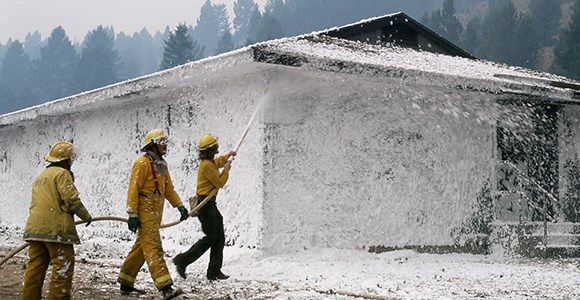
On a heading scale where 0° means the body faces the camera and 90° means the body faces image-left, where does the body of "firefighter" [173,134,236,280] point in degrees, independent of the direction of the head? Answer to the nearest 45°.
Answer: approximately 270°

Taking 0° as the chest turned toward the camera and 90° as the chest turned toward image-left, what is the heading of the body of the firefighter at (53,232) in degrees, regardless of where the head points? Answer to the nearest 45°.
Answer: approximately 225°

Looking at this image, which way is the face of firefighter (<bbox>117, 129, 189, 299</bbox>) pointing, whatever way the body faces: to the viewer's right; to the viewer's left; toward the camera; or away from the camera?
to the viewer's right

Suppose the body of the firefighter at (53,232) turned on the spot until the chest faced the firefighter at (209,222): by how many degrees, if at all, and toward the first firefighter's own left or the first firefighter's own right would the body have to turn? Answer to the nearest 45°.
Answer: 0° — they already face them

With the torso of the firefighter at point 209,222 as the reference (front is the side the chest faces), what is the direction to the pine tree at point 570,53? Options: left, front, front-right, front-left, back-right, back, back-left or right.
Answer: front-left

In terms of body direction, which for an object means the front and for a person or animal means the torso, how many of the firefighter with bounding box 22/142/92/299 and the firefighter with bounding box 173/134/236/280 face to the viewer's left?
0

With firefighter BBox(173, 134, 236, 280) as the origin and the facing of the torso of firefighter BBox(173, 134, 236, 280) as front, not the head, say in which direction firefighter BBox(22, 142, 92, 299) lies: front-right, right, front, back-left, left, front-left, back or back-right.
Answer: back-right

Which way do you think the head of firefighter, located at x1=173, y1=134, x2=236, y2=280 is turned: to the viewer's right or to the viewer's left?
to the viewer's right

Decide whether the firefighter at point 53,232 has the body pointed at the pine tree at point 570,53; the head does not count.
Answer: yes

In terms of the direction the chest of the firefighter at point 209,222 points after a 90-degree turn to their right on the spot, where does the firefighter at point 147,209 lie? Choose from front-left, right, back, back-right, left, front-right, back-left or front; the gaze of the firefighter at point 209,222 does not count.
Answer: front-right

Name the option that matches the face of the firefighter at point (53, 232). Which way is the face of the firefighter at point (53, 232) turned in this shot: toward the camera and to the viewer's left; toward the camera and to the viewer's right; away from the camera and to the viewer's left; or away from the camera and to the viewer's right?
away from the camera and to the viewer's right

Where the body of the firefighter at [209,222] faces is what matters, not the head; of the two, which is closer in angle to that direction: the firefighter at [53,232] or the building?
the building
